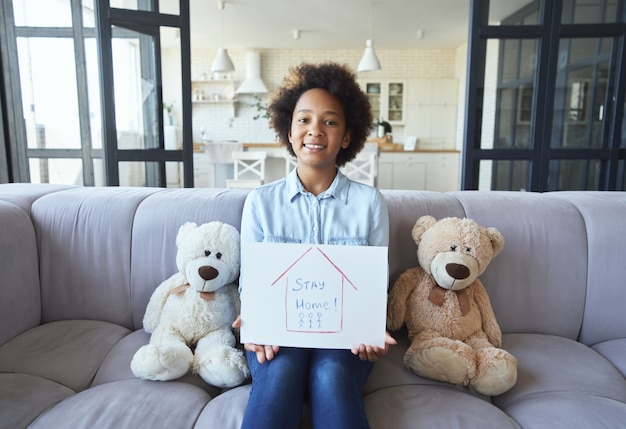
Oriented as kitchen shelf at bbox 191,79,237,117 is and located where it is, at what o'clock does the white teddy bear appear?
The white teddy bear is roughly at 12 o'clock from the kitchen shelf.

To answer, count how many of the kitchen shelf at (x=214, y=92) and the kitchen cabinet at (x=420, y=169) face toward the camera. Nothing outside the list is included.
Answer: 2

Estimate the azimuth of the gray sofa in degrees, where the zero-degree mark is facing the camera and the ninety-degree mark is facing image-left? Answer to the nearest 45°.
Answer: approximately 0°

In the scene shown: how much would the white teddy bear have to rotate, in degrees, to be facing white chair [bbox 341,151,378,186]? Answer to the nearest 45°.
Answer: approximately 135° to its left

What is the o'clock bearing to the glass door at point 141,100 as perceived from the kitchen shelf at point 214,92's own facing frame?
The glass door is roughly at 12 o'clock from the kitchen shelf.

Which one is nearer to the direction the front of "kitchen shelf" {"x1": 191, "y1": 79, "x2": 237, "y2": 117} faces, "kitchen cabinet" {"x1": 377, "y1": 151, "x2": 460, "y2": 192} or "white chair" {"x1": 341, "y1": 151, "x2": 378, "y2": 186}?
the white chair

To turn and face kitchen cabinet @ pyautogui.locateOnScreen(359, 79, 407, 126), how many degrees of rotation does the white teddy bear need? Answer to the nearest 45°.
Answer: approximately 135° to its left
